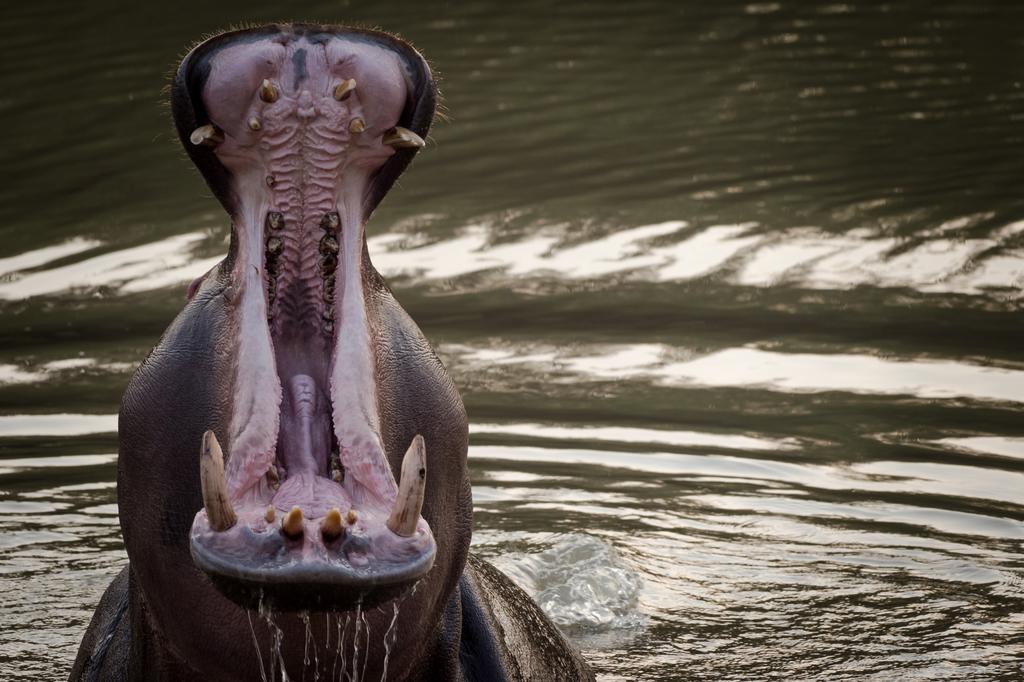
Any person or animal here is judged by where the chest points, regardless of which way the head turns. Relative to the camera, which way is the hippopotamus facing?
toward the camera
